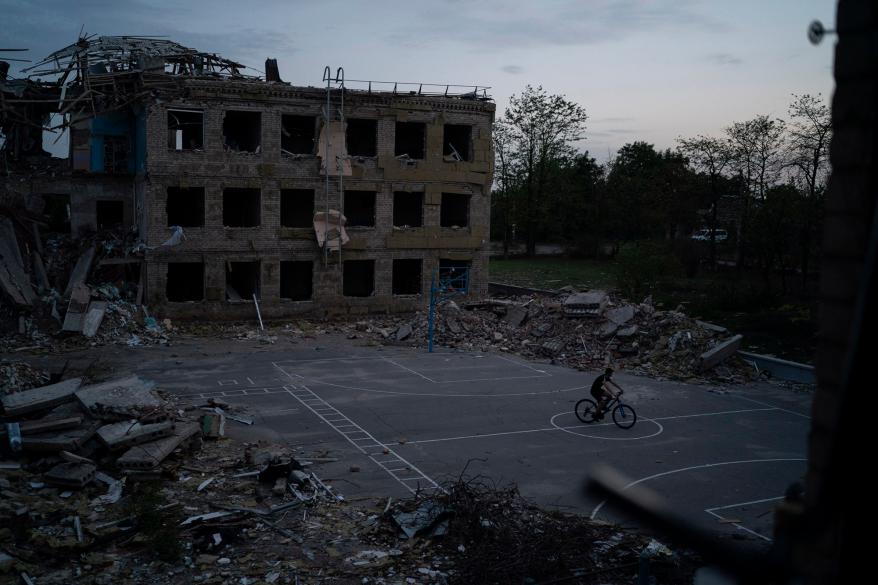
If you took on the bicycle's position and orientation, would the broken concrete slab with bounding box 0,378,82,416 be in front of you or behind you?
behind

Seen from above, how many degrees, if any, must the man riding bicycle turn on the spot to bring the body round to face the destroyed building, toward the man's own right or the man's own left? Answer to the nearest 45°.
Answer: approximately 135° to the man's own left

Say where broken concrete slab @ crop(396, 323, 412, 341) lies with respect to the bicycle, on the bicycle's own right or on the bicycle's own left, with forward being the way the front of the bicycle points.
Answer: on the bicycle's own left

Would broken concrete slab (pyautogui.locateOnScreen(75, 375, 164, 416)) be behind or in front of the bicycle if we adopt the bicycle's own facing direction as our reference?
behind

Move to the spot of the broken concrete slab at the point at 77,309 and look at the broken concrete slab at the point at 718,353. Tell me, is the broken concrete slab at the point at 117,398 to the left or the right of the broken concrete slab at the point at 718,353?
right

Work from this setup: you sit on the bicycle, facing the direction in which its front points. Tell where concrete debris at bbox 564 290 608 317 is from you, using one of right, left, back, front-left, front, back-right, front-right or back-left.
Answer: left

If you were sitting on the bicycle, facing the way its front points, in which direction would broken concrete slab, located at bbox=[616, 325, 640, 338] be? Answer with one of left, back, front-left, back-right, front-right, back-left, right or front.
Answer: left

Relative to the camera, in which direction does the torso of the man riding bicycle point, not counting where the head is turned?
to the viewer's right

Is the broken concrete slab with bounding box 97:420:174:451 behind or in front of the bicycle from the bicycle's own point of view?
behind

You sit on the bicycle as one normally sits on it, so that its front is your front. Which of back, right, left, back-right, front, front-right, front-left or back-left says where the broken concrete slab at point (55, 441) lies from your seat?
back-right

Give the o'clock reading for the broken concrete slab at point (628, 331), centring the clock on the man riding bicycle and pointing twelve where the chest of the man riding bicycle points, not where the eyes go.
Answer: The broken concrete slab is roughly at 9 o'clock from the man riding bicycle.

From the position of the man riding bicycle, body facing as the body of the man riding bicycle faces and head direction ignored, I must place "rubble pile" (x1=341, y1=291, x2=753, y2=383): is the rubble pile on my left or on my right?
on my left

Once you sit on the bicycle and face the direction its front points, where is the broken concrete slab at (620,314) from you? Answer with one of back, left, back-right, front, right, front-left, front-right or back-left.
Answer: left

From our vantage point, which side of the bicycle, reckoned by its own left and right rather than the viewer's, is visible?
right
